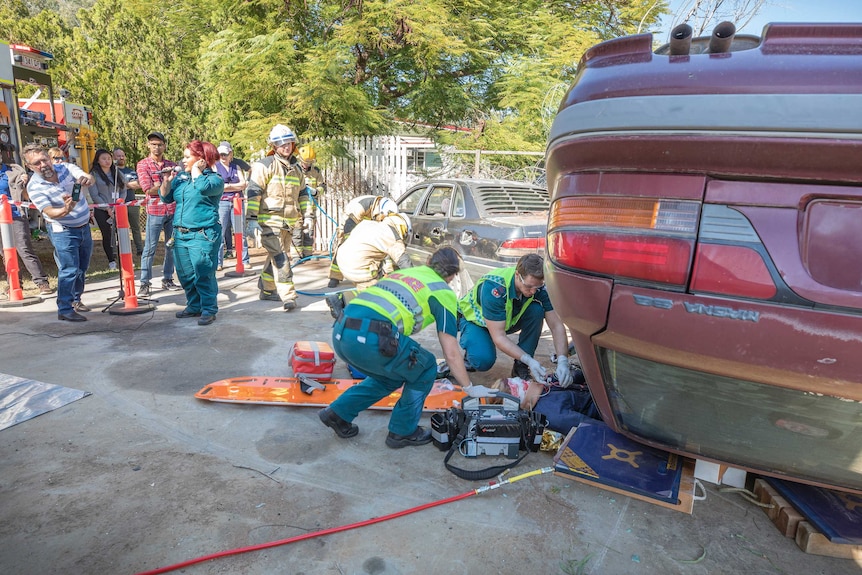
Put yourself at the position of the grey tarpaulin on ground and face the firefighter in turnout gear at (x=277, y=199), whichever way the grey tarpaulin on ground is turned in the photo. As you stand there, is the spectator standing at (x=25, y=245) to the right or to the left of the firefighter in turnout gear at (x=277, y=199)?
left

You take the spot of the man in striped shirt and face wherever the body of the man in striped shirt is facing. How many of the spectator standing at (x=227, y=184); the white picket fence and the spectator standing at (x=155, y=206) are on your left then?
3

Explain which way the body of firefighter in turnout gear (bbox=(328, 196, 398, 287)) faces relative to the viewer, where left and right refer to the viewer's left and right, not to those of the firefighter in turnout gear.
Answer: facing to the right of the viewer

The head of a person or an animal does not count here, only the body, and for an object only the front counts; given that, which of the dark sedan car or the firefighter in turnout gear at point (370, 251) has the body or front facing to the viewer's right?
the firefighter in turnout gear

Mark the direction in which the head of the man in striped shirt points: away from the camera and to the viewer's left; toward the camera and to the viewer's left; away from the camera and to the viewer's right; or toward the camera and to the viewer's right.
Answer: toward the camera and to the viewer's right

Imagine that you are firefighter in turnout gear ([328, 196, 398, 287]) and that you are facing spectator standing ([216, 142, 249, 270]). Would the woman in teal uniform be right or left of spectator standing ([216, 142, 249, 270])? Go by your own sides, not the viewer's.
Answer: left

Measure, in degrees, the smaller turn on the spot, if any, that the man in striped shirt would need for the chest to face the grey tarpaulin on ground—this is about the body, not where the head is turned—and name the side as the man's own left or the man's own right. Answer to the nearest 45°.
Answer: approximately 45° to the man's own right

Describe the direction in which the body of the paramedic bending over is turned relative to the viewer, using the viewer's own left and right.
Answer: facing away from the viewer and to the right of the viewer

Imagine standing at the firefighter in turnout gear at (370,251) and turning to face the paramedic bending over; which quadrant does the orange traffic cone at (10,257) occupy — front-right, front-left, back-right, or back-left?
back-right

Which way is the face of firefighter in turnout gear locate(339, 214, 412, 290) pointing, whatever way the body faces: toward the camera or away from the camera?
away from the camera

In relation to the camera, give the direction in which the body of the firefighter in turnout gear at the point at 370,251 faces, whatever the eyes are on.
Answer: to the viewer's right

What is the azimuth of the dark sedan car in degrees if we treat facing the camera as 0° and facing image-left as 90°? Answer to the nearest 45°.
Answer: approximately 135°

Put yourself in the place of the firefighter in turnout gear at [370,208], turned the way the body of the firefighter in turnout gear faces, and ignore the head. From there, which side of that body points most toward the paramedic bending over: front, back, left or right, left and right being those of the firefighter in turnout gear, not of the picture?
right
